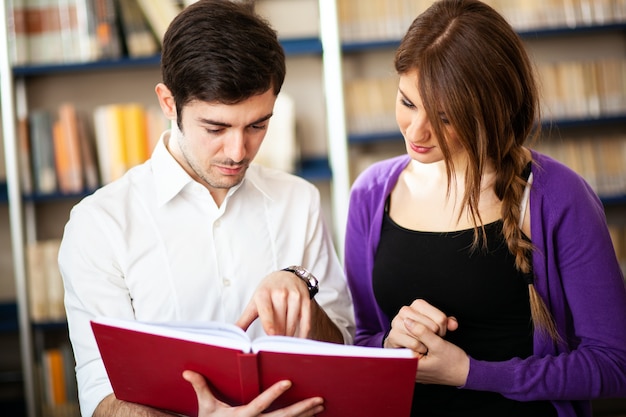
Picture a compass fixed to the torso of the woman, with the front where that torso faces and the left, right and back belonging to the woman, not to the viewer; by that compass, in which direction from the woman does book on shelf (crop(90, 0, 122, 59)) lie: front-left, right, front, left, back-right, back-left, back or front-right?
right

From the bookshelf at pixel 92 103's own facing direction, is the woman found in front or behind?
in front

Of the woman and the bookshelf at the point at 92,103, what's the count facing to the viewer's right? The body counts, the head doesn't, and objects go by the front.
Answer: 0

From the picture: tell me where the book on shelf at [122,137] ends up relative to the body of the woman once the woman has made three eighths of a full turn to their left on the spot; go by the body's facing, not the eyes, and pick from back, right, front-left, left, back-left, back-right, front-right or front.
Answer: back-left

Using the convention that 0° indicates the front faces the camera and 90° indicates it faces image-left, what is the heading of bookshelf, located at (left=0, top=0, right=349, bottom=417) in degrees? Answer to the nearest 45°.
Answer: approximately 0°

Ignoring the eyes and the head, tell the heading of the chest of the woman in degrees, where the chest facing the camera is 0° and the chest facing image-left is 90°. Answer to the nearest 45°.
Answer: approximately 45°

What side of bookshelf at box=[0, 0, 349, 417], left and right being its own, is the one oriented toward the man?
front

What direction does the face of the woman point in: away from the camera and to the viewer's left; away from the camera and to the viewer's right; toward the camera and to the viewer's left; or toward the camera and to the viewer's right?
toward the camera and to the viewer's left
